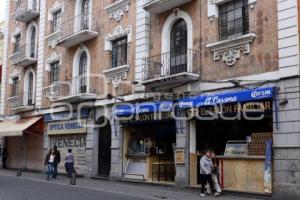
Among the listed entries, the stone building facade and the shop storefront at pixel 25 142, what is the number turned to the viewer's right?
0

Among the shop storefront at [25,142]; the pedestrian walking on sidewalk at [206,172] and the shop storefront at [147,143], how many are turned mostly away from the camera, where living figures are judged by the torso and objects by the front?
0

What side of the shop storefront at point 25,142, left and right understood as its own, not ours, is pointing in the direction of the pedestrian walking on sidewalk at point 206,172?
left

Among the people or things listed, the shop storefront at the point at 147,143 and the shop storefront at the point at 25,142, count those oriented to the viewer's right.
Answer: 0

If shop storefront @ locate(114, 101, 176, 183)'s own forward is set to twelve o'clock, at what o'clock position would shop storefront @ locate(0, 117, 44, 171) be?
shop storefront @ locate(0, 117, 44, 171) is roughly at 3 o'clock from shop storefront @ locate(114, 101, 176, 183).

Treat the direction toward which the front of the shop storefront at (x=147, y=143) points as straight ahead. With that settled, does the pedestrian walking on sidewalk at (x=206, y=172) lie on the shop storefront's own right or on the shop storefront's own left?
on the shop storefront's own left

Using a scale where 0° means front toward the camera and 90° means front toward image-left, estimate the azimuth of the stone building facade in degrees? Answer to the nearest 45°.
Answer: approximately 45°

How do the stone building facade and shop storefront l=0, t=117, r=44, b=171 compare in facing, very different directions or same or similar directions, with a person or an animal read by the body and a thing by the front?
same or similar directions
